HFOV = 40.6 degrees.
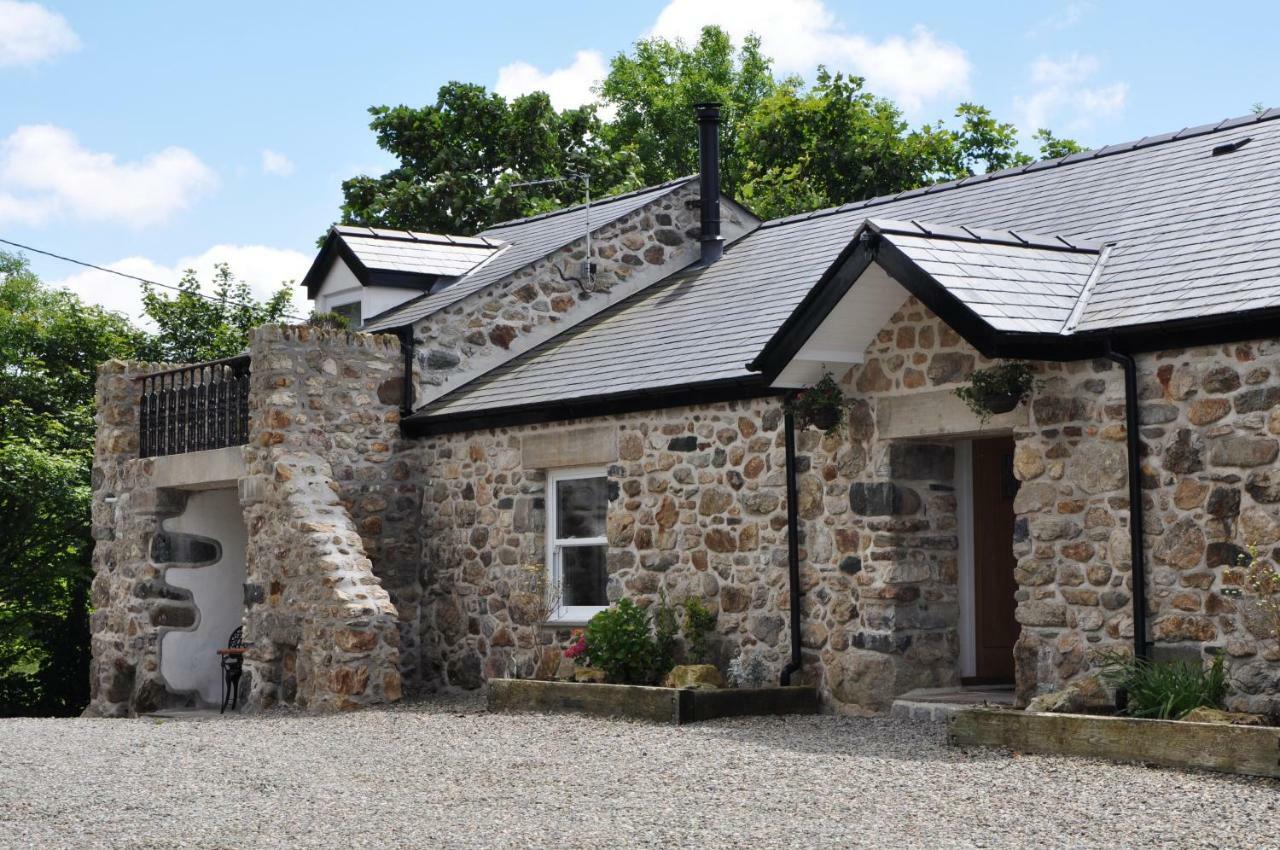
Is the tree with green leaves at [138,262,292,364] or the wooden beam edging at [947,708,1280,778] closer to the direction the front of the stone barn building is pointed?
the wooden beam edging

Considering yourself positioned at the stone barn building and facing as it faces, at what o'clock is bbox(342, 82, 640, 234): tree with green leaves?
The tree with green leaves is roughly at 4 o'clock from the stone barn building.

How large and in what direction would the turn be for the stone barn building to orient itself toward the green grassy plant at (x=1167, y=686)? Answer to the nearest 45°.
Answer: approximately 90° to its left

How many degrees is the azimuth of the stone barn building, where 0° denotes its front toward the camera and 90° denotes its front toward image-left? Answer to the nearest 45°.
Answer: approximately 45°

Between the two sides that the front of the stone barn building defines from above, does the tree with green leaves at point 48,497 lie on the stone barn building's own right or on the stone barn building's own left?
on the stone barn building's own right

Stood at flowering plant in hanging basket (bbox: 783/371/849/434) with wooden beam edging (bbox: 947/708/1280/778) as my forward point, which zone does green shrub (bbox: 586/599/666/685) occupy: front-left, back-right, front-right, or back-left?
back-right

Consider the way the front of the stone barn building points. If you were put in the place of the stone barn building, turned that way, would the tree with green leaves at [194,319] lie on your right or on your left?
on your right

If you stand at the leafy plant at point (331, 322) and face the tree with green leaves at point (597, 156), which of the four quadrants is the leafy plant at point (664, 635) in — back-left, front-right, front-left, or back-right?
back-right

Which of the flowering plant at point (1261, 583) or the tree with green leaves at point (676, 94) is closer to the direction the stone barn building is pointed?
the flowering plant

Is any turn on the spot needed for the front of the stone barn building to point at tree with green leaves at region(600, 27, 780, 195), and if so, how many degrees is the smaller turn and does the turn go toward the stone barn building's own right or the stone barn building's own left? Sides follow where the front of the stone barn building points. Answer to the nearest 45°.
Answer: approximately 135° to the stone barn building's own right

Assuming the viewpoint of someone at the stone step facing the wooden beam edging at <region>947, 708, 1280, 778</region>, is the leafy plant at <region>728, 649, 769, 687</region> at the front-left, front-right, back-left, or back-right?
back-right

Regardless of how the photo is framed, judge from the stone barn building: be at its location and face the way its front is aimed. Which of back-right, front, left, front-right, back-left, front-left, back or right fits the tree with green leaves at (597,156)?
back-right
